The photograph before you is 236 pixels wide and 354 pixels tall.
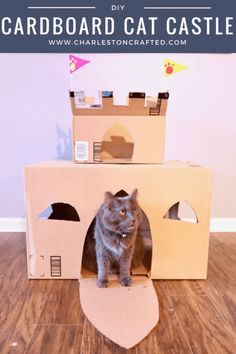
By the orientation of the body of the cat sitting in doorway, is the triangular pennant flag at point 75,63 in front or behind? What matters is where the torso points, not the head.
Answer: behind

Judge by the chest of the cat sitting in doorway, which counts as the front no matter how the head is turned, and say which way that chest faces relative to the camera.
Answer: toward the camera

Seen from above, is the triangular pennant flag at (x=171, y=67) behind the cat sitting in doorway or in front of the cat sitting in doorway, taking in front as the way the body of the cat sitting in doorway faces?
behind
